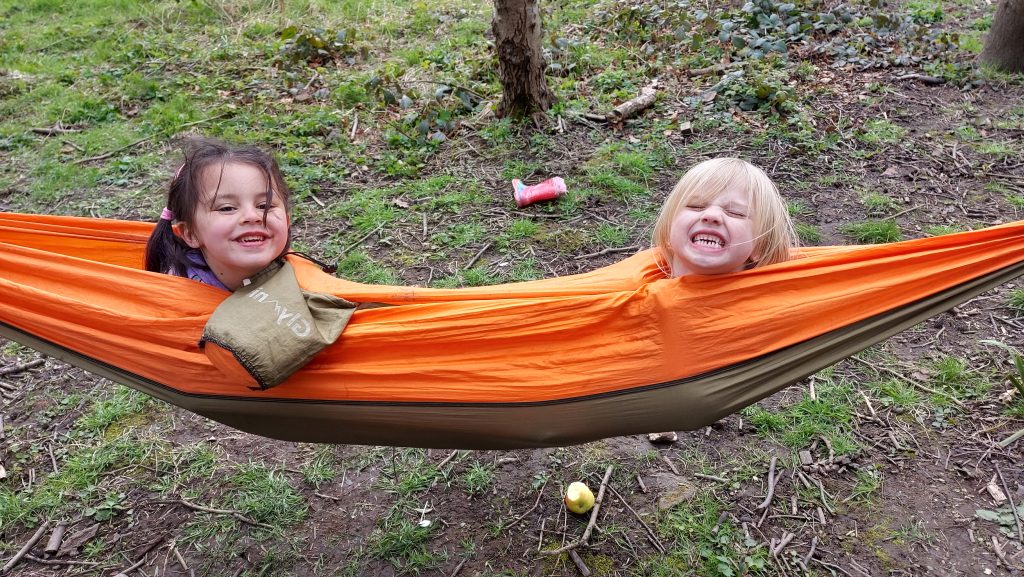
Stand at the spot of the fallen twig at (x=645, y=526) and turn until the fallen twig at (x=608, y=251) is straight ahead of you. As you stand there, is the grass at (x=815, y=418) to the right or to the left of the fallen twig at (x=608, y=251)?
right

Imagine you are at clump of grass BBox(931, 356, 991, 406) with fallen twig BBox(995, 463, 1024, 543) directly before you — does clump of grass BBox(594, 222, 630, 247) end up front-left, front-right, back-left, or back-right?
back-right
